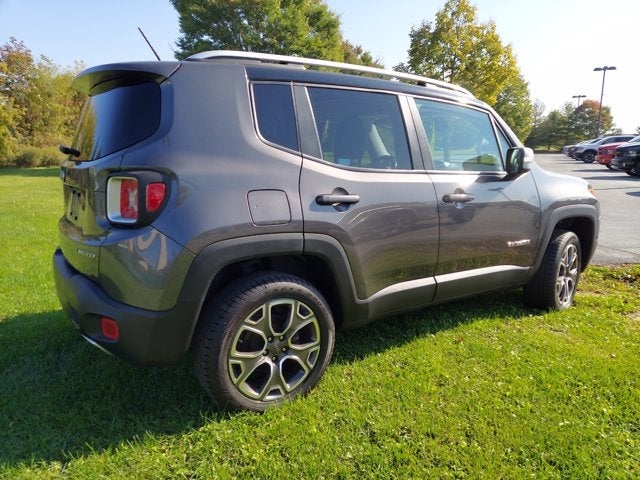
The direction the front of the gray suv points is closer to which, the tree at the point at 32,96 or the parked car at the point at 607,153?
the parked car

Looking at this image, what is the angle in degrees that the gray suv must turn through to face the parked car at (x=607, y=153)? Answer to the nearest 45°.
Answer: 0° — it already faces it

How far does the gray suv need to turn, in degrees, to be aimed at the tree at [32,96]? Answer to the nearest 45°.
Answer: approximately 90° to its left

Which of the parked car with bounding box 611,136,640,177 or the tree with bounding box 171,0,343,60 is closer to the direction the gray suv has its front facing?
the parked car

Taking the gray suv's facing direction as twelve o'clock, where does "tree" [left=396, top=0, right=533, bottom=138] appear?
The tree is roughly at 11 o'clock from the gray suv.

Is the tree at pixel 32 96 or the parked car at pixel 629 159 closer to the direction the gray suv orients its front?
the parked car

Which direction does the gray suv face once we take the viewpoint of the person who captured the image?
facing away from the viewer and to the right of the viewer

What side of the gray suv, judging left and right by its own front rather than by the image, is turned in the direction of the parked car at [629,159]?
front

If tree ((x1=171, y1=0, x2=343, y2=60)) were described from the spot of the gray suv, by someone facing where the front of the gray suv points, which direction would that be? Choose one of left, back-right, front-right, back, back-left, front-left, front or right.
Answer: front-left
